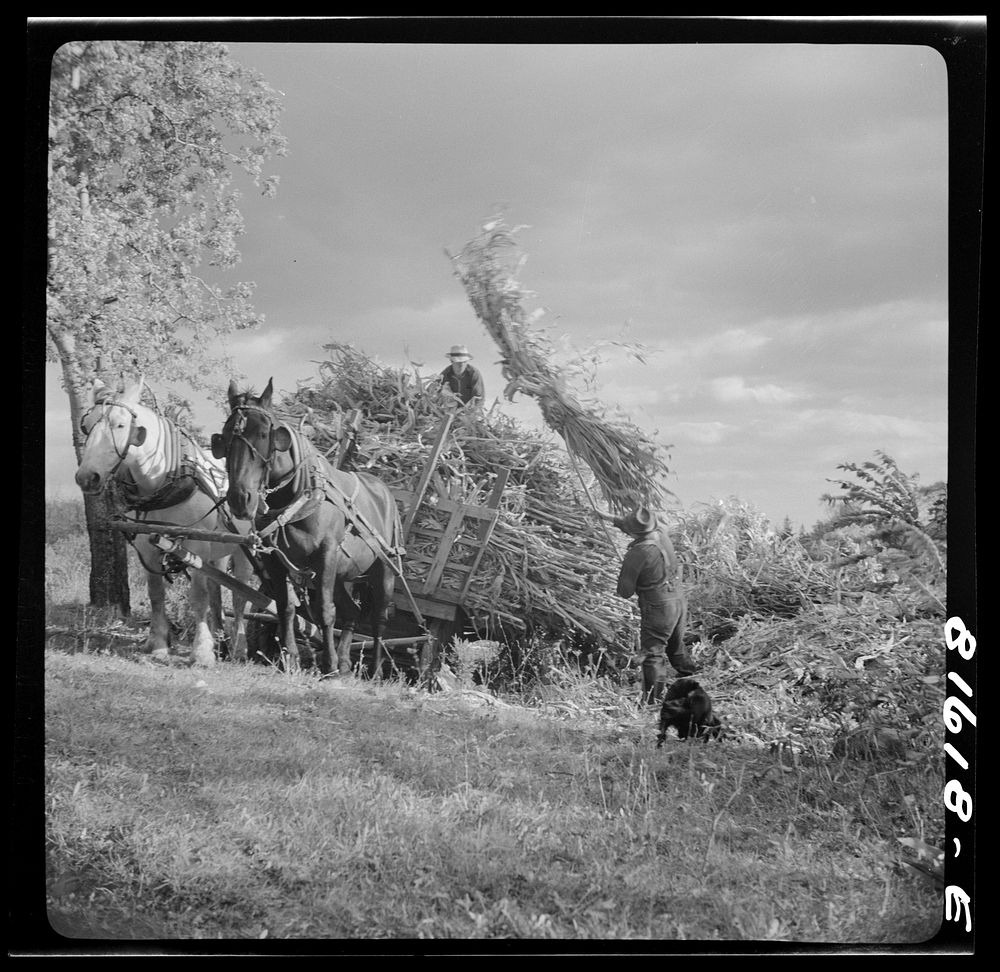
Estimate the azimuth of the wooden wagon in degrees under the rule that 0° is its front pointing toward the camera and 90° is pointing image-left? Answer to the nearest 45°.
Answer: approximately 45°

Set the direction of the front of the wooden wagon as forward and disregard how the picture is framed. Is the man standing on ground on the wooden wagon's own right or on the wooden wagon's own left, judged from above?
on the wooden wagon's own left

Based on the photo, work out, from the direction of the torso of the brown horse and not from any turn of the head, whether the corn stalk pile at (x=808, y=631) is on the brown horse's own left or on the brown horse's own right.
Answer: on the brown horse's own left

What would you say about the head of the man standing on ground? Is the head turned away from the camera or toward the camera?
away from the camera

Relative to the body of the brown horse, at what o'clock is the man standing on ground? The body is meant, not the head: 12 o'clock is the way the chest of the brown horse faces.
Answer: The man standing on ground is roughly at 8 o'clock from the brown horse.

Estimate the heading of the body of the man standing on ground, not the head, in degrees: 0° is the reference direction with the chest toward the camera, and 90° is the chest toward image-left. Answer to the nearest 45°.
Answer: approximately 135°
